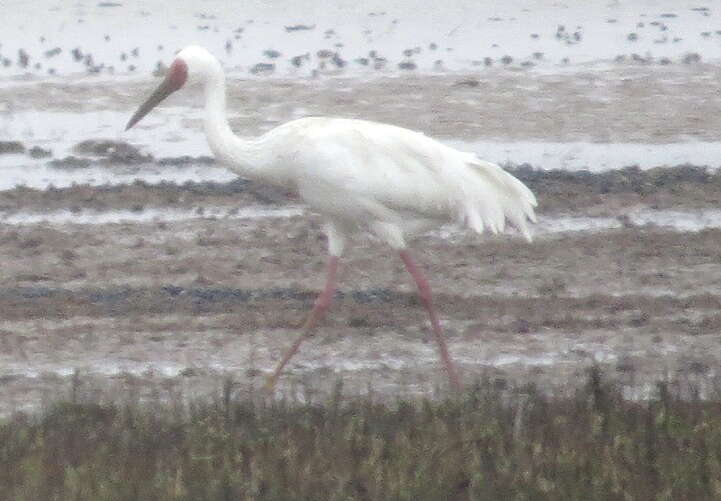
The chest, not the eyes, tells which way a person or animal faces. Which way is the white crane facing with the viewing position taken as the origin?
facing to the left of the viewer
